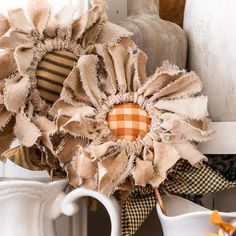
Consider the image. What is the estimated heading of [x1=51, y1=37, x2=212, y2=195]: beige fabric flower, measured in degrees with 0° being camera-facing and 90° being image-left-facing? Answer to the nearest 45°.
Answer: approximately 0°

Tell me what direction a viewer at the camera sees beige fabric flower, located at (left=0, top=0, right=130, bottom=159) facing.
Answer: facing the viewer

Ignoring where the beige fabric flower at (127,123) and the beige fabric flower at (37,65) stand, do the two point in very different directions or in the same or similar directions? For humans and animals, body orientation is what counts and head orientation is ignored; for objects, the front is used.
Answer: same or similar directions

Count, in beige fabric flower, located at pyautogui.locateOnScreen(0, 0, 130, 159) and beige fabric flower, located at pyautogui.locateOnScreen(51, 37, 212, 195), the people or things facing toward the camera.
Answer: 2
